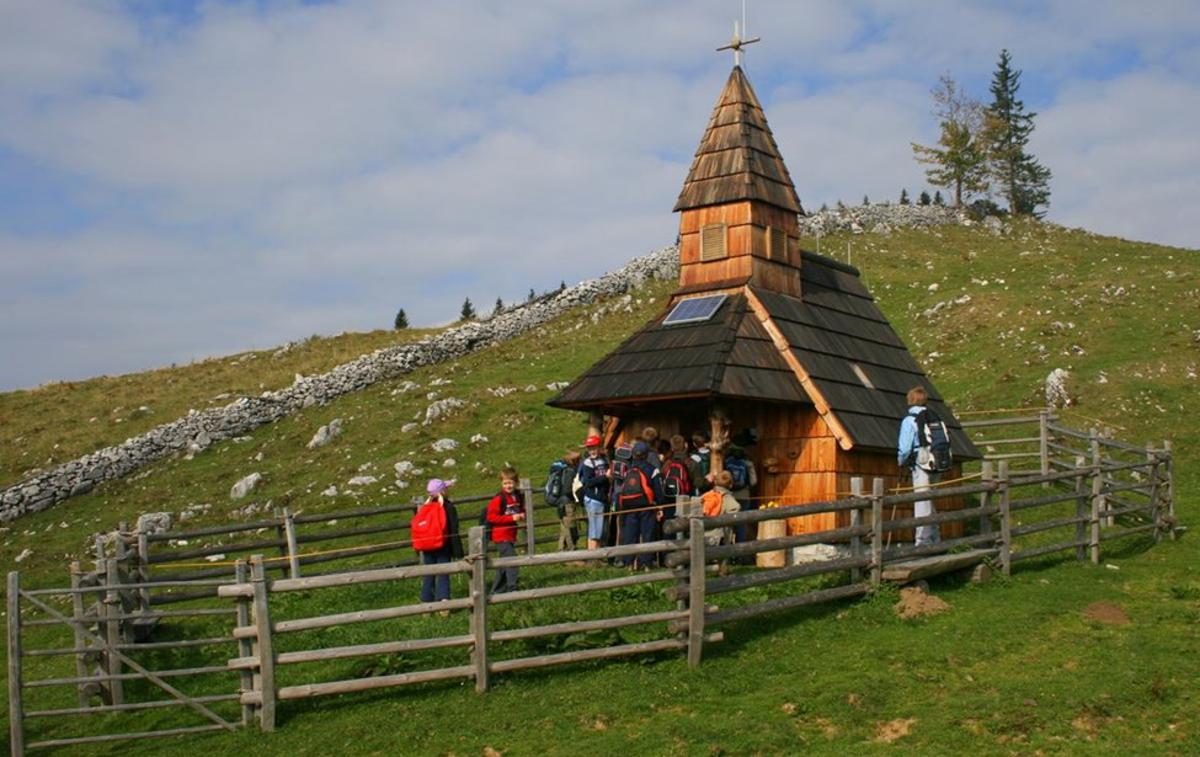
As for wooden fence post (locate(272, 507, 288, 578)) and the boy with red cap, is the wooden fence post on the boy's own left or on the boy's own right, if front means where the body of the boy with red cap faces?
on the boy's own right

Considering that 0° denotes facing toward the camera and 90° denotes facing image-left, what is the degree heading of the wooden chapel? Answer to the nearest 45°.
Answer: approximately 45°

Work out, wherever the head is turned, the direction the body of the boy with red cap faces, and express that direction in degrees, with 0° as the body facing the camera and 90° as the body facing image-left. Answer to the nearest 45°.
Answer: approximately 0°

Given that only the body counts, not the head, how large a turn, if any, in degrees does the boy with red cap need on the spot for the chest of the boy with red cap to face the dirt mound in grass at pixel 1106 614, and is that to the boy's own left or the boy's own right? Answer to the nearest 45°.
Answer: approximately 45° to the boy's own left

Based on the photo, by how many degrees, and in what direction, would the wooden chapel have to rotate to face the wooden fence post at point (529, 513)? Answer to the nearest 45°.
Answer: approximately 45° to its right

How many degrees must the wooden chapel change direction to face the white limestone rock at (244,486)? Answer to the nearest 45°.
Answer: approximately 90° to its right

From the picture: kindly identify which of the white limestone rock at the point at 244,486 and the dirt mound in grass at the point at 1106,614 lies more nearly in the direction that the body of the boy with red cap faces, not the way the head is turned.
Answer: the dirt mound in grass

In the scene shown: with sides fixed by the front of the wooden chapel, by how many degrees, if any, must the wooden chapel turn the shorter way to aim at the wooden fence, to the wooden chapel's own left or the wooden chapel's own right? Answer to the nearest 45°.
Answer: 0° — it already faces it
